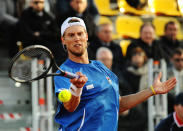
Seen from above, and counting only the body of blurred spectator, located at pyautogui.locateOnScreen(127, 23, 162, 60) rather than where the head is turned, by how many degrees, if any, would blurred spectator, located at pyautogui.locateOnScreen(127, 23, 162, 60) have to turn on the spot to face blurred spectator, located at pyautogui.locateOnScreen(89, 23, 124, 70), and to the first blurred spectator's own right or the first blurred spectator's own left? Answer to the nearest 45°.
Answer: approximately 45° to the first blurred spectator's own right

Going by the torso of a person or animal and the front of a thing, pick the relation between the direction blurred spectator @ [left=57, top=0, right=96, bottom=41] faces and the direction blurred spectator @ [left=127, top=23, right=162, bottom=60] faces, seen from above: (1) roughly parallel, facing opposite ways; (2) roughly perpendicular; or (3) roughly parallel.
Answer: roughly parallel

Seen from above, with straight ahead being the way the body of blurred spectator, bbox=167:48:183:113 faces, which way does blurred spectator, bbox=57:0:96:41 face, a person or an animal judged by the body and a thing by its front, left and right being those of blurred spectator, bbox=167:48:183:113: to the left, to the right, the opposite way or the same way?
the same way

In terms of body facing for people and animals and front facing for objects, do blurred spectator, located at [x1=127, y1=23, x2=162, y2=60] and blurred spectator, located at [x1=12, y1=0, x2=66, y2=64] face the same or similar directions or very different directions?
same or similar directions

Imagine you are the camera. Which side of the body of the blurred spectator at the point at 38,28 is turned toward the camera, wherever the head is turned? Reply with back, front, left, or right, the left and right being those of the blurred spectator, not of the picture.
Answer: front

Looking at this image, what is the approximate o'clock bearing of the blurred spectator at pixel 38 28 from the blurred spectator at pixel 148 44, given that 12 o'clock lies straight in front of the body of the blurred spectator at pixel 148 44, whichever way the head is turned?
the blurred spectator at pixel 38 28 is roughly at 2 o'clock from the blurred spectator at pixel 148 44.

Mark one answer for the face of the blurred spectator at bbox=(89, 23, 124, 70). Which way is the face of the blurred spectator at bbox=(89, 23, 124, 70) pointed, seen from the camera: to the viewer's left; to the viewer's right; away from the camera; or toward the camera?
toward the camera

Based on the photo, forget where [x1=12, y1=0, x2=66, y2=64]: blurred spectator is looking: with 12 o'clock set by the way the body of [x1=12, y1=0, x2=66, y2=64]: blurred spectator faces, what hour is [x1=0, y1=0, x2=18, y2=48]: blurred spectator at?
[x1=0, y1=0, x2=18, y2=48]: blurred spectator is roughly at 4 o'clock from [x1=12, y1=0, x2=66, y2=64]: blurred spectator.

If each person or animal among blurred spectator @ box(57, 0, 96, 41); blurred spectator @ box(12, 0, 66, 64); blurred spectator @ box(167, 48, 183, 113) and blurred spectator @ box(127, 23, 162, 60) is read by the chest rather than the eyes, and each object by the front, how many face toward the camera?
4

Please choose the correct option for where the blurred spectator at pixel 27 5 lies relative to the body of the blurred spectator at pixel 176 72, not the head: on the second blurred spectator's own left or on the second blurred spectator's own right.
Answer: on the second blurred spectator's own right

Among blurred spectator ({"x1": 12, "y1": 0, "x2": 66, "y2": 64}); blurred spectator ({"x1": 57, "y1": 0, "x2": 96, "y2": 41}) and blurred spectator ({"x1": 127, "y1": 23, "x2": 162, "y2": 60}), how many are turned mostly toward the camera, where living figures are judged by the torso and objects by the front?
3

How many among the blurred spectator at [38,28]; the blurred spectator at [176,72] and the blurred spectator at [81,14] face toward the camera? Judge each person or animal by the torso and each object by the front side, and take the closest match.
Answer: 3

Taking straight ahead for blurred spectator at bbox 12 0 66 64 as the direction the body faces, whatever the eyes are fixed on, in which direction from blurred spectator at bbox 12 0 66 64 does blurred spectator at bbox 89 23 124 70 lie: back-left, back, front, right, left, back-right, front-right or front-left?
left

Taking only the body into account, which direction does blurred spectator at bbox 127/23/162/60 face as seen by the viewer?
toward the camera
